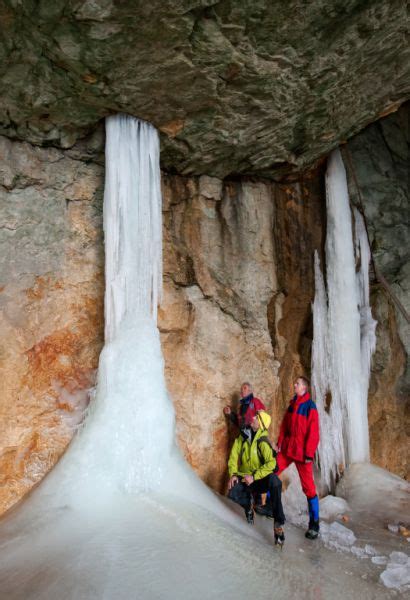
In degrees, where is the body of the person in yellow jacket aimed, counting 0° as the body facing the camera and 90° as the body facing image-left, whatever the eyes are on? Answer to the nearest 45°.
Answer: approximately 45°

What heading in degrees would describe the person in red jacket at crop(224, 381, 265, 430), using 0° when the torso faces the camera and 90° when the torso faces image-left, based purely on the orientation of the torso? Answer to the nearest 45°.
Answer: approximately 45°

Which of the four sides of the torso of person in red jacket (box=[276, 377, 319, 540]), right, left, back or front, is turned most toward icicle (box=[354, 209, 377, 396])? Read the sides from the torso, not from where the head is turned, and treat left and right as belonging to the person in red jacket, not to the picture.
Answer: back

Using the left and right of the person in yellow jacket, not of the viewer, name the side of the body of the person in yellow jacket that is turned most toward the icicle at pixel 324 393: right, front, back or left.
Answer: back

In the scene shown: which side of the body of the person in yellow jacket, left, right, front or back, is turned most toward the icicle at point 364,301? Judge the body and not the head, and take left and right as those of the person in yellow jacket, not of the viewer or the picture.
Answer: back

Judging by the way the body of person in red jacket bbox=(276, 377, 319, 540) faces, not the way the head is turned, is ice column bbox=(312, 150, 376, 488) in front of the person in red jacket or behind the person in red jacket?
behind

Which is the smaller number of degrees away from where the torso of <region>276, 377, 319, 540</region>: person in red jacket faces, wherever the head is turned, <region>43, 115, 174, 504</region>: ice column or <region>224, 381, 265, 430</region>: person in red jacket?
the ice column

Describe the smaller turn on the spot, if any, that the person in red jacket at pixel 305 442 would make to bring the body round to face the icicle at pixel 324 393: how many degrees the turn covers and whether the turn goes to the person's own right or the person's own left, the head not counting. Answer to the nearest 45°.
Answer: approximately 135° to the person's own right

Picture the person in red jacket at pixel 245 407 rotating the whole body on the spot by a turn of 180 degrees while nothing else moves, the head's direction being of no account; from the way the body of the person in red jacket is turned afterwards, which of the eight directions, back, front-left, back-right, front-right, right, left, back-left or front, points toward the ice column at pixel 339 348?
front

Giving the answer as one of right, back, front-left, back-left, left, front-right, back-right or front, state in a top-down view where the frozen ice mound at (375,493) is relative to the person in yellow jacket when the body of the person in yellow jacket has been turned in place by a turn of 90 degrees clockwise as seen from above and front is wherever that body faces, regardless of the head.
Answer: right

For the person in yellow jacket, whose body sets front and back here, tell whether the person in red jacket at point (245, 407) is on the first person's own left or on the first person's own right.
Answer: on the first person's own right

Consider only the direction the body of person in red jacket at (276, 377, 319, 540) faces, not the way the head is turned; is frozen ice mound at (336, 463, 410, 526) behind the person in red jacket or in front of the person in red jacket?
behind
